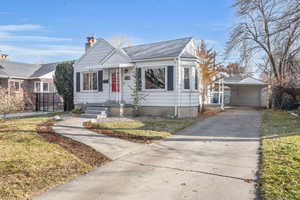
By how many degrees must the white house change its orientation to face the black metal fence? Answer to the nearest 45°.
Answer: approximately 90° to its right

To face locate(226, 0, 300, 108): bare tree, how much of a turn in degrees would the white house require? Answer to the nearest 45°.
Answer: approximately 180°

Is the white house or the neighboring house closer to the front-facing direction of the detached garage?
the white house

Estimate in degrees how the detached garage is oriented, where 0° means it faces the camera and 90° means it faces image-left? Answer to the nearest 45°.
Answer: approximately 0°

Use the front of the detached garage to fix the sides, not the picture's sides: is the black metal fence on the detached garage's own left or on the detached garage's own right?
on the detached garage's own right
